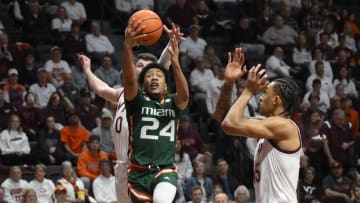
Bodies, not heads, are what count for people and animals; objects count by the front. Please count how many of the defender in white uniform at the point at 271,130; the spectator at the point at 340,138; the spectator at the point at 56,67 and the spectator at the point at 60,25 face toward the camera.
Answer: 3

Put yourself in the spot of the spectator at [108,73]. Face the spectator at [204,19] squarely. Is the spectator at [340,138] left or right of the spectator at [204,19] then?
right

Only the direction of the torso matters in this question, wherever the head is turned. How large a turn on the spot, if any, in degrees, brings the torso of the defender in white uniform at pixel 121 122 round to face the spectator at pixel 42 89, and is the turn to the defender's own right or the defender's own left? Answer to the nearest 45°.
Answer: approximately 180°

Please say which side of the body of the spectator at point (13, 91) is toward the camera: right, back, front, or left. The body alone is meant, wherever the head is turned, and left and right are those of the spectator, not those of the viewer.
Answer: front

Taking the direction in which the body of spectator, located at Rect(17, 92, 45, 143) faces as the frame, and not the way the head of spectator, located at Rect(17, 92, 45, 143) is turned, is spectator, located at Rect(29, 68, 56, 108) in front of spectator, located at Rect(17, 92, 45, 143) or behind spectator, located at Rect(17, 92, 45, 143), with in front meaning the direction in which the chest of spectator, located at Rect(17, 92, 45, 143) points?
behind

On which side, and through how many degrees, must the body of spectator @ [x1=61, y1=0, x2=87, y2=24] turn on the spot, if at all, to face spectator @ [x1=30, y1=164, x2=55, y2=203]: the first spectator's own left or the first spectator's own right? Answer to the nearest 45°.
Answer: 0° — they already face them

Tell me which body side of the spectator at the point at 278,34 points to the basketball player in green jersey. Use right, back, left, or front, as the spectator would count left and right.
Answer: front

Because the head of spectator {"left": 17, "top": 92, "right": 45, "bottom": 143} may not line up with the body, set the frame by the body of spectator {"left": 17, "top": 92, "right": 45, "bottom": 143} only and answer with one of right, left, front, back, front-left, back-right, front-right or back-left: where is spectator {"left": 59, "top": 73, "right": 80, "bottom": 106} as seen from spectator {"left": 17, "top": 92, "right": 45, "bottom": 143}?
back-left

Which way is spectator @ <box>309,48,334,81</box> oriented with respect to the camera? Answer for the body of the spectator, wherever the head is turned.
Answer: toward the camera

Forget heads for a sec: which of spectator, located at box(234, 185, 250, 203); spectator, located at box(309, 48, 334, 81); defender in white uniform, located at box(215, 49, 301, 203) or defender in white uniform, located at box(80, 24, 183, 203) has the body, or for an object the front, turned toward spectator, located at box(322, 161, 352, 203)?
spectator, located at box(309, 48, 334, 81)

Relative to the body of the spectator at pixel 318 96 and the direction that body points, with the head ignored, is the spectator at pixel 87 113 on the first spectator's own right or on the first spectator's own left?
on the first spectator's own right
